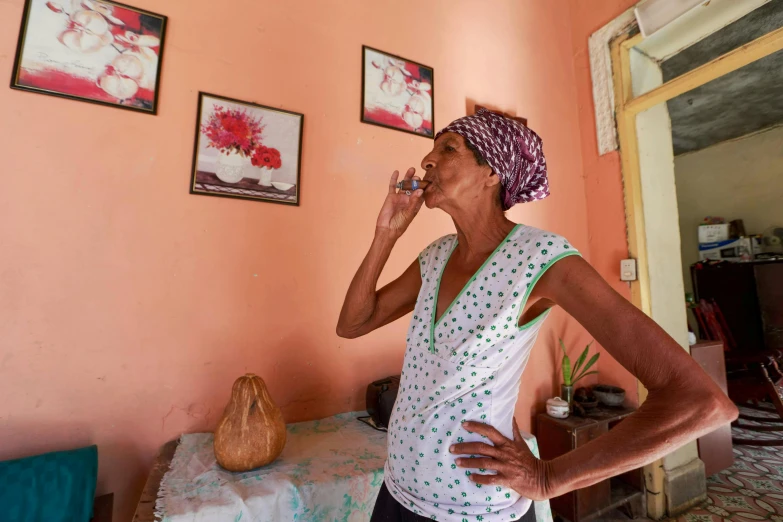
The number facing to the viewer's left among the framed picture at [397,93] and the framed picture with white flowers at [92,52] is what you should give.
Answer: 0

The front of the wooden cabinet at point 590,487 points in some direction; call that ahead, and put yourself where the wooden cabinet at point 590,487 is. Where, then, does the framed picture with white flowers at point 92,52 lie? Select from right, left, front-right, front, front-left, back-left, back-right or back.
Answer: right

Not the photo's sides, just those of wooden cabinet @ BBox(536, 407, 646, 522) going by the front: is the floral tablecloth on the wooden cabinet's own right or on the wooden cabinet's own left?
on the wooden cabinet's own right

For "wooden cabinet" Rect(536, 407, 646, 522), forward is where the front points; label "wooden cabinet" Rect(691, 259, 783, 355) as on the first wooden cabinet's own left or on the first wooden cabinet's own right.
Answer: on the first wooden cabinet's own left

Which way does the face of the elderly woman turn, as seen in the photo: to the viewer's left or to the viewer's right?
to the viewer's left

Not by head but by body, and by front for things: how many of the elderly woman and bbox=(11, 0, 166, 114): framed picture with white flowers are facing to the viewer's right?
0

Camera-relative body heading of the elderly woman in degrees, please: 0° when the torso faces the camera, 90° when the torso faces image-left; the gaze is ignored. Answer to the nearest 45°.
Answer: approximately 45°

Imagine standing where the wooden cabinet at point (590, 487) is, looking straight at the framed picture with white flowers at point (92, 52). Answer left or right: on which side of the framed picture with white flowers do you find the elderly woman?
left

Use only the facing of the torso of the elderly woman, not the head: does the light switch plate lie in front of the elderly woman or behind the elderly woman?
behind

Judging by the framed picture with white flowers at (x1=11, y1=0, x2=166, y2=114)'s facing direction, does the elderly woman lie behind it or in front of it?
in front
